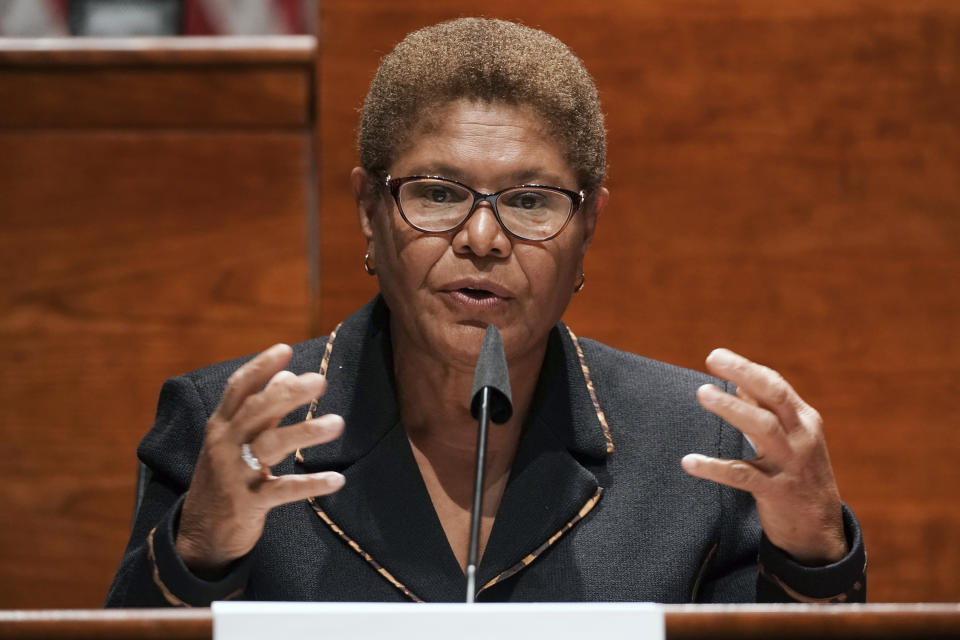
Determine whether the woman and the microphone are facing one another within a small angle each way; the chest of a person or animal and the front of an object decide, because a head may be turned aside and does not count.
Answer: yes

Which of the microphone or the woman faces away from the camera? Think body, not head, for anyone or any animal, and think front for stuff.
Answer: the microphone

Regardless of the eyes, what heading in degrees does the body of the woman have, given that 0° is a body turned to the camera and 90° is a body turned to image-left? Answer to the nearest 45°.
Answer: approximately 0°

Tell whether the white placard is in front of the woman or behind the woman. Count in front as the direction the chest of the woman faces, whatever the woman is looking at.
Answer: in front

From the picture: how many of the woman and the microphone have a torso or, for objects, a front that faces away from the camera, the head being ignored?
1

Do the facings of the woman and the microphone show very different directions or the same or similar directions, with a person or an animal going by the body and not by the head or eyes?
very different directions

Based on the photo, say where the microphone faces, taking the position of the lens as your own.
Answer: facing away from the viewer
